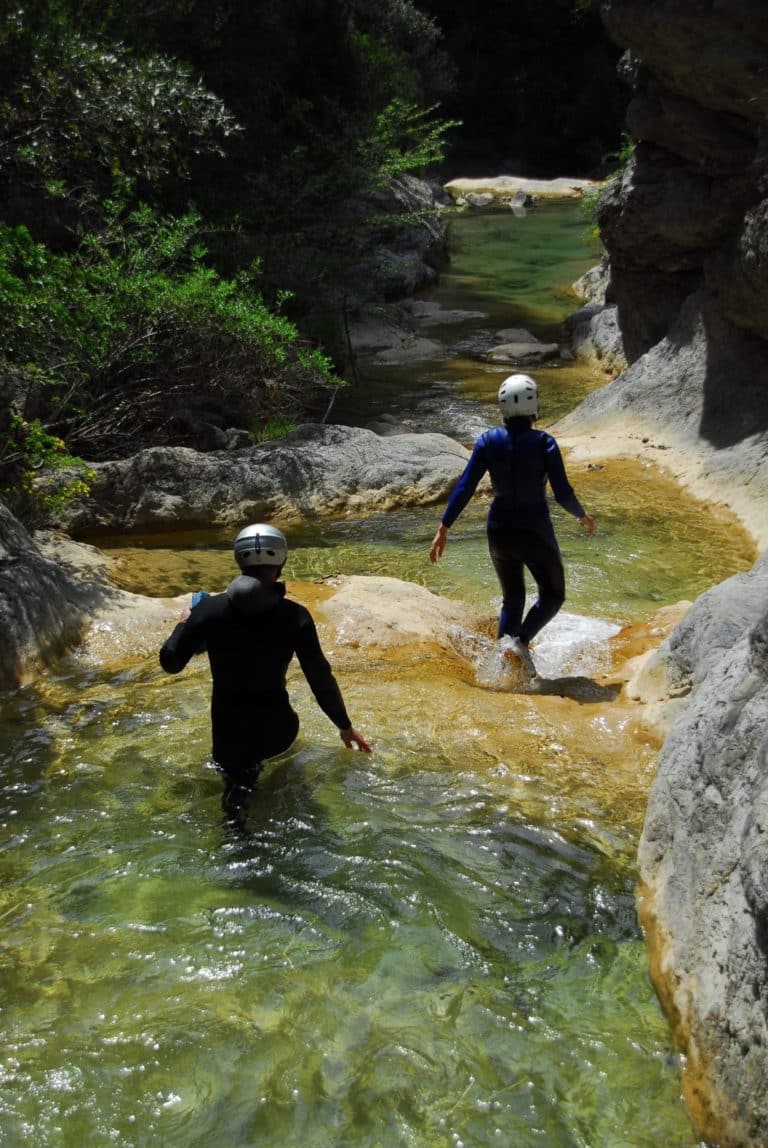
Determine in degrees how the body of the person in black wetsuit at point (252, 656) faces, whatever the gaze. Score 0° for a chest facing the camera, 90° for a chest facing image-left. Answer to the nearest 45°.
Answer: approximately 180°

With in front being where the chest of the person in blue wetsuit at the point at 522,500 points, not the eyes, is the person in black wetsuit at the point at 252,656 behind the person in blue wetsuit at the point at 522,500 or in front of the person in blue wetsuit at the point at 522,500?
behind

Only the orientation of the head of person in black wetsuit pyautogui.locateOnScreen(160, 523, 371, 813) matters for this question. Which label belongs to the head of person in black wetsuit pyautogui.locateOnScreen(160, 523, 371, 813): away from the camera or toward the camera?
away from the camera

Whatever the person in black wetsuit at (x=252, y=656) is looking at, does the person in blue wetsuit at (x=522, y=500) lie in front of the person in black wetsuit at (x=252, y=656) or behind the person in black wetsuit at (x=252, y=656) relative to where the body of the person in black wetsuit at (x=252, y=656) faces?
in front

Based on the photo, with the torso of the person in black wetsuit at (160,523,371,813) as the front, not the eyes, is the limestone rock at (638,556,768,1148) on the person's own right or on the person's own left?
on the person's own right

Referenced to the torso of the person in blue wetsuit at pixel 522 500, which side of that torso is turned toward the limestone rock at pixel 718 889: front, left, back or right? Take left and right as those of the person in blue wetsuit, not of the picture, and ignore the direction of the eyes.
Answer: back

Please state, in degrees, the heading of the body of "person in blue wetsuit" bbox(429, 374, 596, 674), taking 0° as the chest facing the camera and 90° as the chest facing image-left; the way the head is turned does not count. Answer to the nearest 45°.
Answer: approximately 180°

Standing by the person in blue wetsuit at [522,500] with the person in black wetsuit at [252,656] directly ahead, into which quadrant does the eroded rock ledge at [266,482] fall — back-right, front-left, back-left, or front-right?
back-right

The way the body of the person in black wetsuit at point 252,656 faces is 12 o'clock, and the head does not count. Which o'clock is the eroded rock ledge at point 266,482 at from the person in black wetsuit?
The eroded rock ledge is roughly at 12 o'clock from the person in black wetsuit.

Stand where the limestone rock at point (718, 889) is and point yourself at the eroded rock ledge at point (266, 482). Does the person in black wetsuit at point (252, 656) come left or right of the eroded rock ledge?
left

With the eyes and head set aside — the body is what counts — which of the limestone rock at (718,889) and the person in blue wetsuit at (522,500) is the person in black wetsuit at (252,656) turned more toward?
the person in blue wetsuit

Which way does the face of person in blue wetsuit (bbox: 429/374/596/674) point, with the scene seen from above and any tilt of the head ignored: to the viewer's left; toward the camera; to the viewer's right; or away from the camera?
away from the camera

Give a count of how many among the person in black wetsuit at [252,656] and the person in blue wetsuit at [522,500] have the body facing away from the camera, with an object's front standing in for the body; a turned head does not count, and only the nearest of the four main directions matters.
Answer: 2
